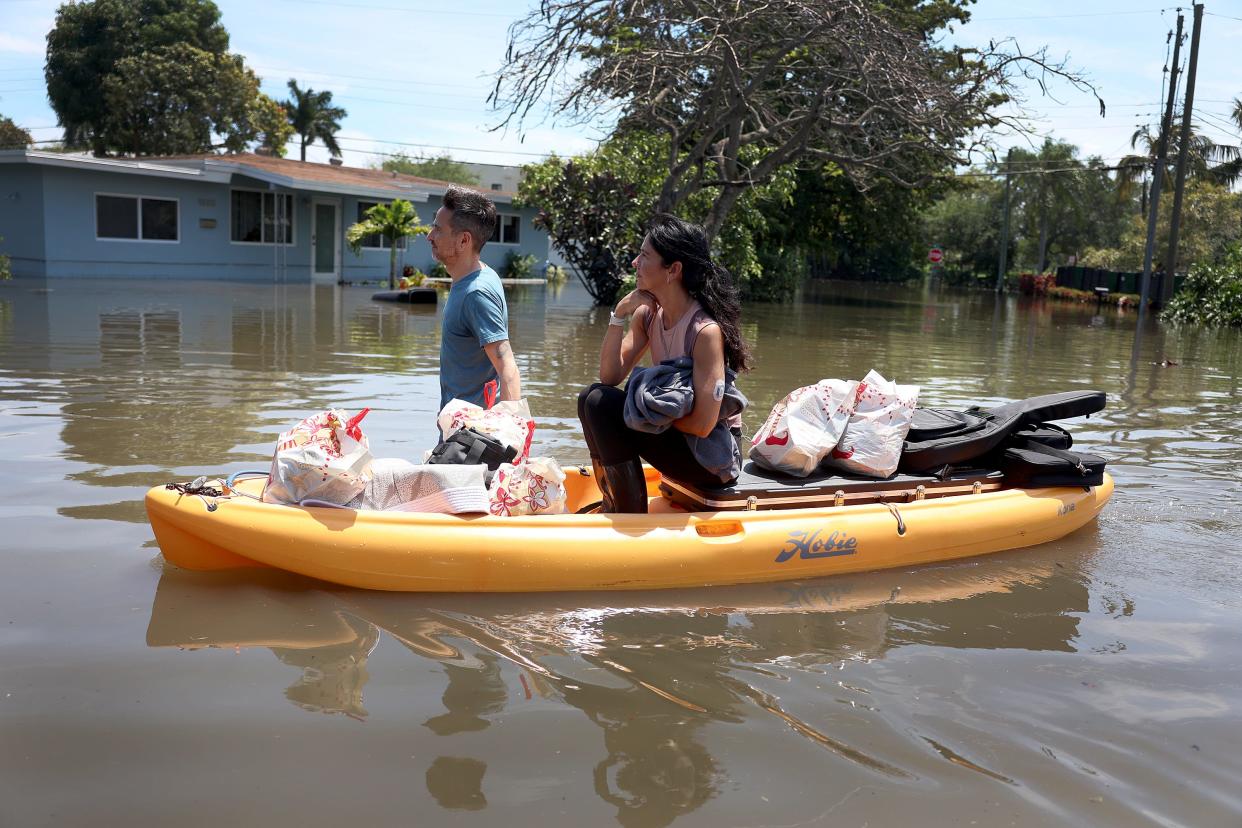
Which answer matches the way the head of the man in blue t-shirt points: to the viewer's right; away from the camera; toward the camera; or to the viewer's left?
to the viewer's left

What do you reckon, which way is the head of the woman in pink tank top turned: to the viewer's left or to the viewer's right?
to the viewer's left

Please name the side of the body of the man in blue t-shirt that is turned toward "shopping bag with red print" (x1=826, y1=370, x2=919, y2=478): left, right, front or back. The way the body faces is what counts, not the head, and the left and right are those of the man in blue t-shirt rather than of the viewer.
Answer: back

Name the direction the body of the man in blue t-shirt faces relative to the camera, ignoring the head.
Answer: to the viewer's left

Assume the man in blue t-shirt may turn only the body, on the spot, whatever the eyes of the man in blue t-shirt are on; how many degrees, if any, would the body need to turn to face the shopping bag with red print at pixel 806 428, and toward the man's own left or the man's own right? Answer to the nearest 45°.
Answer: approximately 180°

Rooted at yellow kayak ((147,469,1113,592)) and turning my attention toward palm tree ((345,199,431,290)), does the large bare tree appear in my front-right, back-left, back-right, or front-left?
front-right

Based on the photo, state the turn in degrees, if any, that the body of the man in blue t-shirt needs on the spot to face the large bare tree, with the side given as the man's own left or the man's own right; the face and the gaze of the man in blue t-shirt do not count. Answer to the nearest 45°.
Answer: approximately 90° to the man's own right

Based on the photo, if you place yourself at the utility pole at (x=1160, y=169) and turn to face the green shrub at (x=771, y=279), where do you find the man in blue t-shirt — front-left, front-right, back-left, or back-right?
front-left

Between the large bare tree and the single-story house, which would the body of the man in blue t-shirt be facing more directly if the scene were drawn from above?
the single-story house

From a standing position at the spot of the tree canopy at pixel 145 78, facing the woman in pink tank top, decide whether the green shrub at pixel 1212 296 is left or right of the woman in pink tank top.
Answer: left

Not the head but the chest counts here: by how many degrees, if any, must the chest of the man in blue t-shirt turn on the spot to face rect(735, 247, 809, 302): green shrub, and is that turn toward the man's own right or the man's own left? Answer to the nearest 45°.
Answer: approximately 90° to the man's own right

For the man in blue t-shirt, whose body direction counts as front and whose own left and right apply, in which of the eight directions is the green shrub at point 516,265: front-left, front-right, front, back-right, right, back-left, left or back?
right
